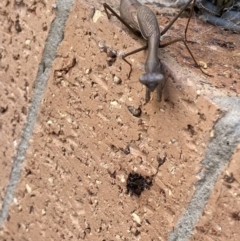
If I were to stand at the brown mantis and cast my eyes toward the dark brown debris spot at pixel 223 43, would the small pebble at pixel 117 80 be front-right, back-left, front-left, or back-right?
back-right

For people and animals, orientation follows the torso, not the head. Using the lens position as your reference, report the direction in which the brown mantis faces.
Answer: facing the viewer
